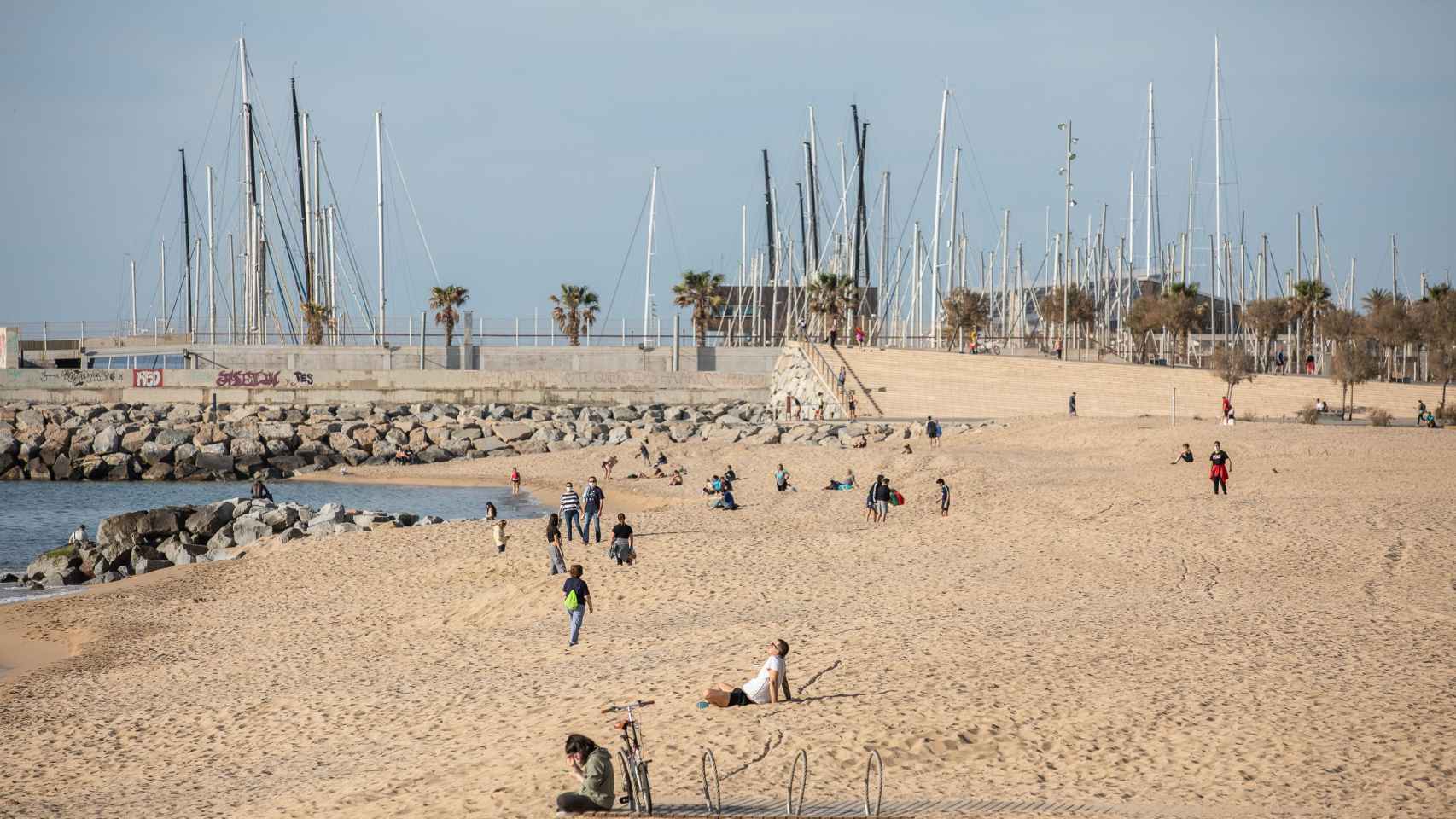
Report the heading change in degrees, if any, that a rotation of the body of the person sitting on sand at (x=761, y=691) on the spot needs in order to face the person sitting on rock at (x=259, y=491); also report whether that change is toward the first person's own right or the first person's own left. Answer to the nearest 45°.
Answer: approximately 45° to the first person's own right

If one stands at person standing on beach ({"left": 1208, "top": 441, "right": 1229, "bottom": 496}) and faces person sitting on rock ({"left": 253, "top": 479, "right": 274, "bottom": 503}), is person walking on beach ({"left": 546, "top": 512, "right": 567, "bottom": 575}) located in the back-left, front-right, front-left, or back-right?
front-left

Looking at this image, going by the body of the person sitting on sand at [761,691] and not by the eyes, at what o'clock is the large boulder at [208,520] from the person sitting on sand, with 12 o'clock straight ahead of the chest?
The large boulder is roughly at 2 o'clock from the person sitting on sand.

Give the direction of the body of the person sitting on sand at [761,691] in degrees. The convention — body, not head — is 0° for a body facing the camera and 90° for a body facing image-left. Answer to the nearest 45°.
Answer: approximately 90°

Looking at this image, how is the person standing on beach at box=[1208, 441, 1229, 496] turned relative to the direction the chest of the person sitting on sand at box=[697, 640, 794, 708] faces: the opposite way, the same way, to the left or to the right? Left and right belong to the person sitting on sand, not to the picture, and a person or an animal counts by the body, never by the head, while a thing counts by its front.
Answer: to the left

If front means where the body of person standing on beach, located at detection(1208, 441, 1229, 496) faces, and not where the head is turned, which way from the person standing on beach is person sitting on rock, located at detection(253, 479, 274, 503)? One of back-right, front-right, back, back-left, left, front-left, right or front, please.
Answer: right

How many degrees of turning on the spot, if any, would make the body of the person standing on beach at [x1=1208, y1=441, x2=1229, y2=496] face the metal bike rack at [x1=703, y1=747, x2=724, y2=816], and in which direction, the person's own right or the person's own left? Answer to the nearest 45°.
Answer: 0° — they already face it

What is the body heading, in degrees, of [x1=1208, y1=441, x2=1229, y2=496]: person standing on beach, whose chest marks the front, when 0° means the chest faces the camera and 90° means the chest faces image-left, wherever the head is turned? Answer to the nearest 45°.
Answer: approximately 0°

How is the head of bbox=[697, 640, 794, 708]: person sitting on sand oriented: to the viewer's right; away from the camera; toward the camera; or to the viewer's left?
to the viewer's left
